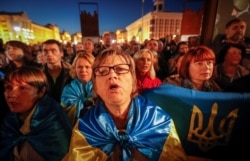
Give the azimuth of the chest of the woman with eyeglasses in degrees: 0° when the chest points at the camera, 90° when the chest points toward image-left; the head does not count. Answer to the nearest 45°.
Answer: approximately 0°

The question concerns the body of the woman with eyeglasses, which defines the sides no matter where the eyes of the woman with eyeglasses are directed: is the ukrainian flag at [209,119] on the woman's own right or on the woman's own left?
on the woman's own left
